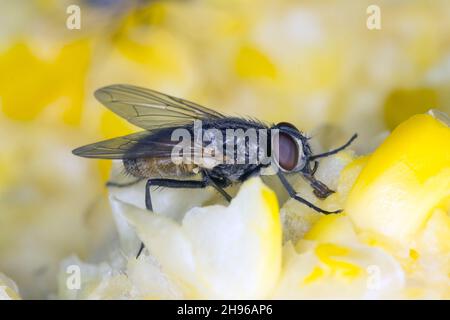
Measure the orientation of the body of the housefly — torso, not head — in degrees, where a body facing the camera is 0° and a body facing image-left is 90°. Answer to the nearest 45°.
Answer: approximately 270°
